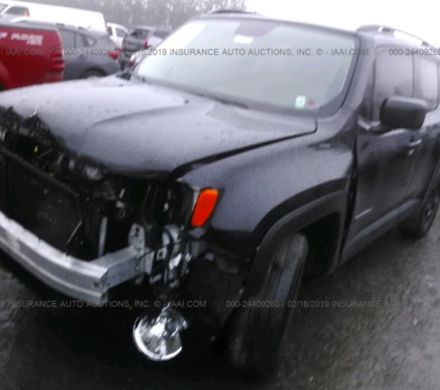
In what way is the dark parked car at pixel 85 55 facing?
to the viewer's left

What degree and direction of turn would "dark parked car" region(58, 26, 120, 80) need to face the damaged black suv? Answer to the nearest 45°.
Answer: approximately 90° to its left

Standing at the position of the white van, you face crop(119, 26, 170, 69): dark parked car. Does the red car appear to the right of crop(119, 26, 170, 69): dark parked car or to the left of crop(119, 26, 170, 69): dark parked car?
right

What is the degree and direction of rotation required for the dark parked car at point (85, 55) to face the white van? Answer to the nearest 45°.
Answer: approximately 90° to its right

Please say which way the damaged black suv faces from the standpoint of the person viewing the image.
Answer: facing the viewer and to the left of the viewer

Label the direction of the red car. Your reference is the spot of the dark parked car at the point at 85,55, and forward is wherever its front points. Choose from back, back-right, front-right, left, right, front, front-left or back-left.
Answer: left

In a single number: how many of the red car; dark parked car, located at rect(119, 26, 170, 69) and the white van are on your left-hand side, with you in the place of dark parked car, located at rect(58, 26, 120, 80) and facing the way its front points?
1
